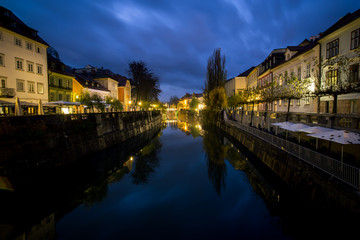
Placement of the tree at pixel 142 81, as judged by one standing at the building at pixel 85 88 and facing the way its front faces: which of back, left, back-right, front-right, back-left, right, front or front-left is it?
front-left

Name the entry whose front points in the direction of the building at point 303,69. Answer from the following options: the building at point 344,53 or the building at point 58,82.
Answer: the building at point 58,82

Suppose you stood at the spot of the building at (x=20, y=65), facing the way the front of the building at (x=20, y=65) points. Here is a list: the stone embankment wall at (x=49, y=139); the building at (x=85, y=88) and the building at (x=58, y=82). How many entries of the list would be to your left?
2

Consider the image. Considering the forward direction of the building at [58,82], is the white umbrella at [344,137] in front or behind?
in front

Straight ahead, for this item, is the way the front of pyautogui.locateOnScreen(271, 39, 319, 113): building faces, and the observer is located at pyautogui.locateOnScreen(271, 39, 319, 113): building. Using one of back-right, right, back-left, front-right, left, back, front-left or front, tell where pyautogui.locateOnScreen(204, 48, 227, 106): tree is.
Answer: right

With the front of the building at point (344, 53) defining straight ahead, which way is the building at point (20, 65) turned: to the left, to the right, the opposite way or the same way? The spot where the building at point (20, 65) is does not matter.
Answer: the opposite way

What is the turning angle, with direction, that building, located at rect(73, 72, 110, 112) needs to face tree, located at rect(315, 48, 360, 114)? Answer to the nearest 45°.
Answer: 0° — it already faces it

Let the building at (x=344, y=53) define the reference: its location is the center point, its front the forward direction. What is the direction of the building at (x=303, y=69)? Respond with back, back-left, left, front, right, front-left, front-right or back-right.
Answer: right

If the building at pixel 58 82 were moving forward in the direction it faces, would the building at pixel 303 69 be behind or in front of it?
in front

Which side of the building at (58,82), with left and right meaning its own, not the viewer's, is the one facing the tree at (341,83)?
front

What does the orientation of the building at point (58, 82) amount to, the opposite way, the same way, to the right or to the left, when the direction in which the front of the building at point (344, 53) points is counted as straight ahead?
the opposite way

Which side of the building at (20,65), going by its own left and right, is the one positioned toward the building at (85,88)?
left

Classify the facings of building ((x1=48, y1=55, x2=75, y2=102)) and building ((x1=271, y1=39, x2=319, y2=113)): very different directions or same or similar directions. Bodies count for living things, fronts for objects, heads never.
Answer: very different directions
